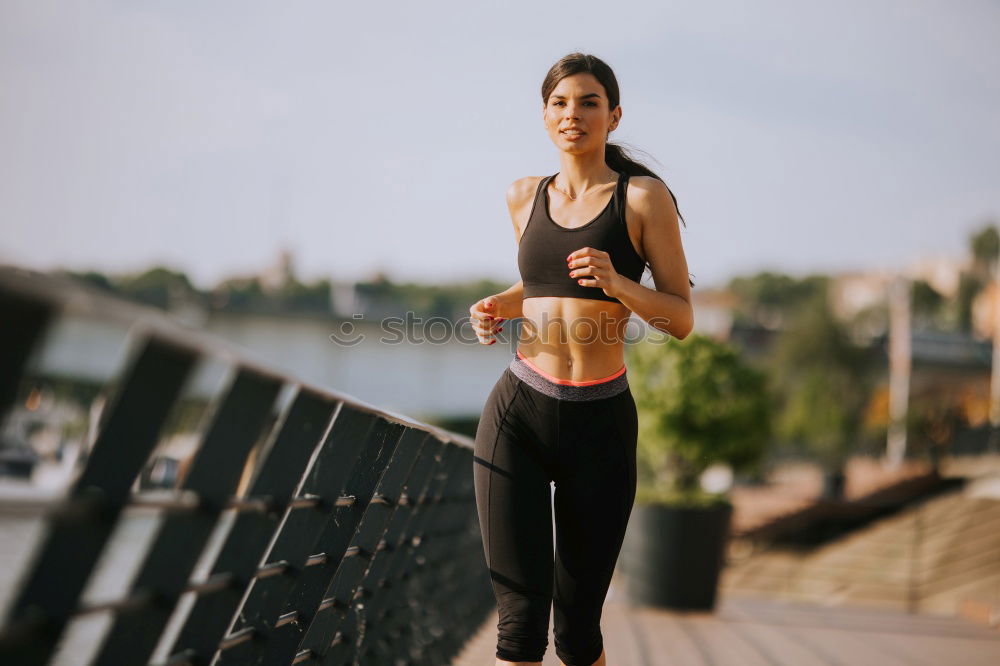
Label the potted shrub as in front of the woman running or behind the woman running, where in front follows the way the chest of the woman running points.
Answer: behind

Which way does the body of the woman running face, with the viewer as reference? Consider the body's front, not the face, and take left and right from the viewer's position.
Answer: facing the viewer
